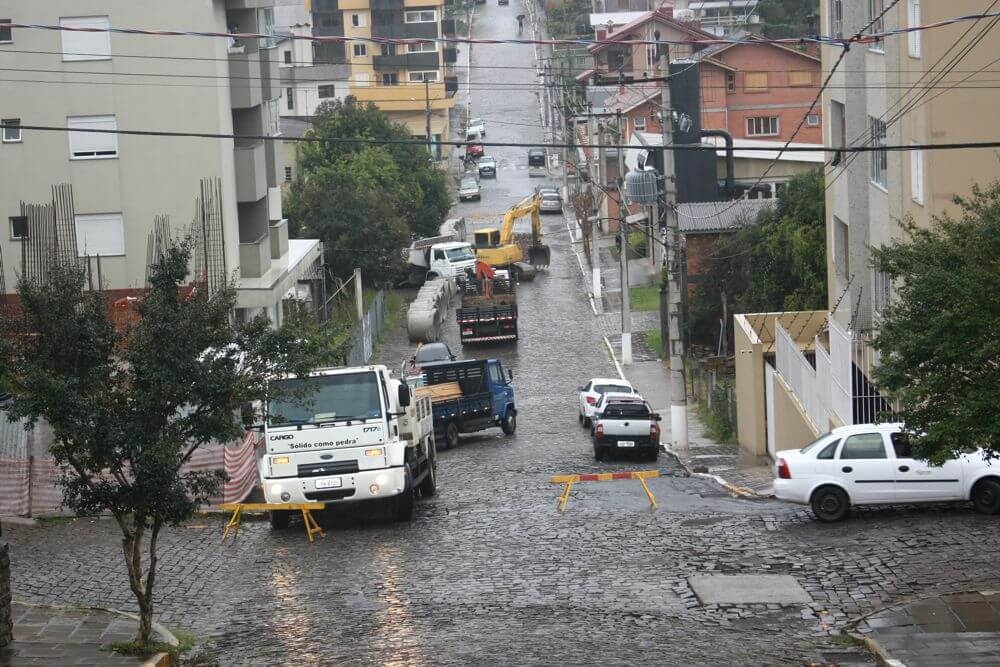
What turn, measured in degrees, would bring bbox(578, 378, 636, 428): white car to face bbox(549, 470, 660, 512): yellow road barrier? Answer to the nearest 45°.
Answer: approximately 180°

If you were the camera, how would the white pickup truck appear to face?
facing away from the viewer

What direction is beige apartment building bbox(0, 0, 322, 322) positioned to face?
to the viewer's right

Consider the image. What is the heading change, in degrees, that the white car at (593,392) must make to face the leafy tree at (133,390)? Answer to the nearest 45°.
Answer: approximately 180°

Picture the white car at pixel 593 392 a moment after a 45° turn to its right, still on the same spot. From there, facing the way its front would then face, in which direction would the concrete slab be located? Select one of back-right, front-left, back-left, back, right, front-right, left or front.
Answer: back-right

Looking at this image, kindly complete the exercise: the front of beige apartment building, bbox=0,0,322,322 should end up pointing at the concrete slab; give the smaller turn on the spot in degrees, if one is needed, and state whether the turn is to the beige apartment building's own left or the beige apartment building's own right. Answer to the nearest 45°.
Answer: approximately 90° to the beige apartment building's own right

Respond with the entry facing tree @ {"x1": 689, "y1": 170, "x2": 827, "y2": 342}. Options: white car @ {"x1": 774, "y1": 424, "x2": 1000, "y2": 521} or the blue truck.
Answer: the blue truck

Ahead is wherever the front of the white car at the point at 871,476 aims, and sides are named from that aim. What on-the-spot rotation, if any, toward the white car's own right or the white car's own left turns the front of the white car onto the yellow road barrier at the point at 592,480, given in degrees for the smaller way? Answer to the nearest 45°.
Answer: approximately 135° to the white car's own left

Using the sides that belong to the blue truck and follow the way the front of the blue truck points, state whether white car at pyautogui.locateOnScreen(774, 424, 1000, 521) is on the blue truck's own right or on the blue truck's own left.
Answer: on the blue truck's own right

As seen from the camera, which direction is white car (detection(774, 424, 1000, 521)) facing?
to the viewer's right

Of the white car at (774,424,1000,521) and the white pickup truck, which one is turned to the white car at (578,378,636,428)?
the white pickup truck

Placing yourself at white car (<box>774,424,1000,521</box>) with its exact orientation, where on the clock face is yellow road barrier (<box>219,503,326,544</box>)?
The yellow road barrier is roughly at 6 o'clock from the white car.

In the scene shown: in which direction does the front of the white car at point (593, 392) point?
away from the camera

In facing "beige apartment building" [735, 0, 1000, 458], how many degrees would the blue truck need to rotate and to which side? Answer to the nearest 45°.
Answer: approximately 90° to its right

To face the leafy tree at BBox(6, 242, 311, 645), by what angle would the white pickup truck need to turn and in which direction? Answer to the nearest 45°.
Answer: approximately 180°

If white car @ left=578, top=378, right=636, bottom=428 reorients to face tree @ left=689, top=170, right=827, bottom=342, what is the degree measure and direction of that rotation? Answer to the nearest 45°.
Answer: approximately 45° to its right
